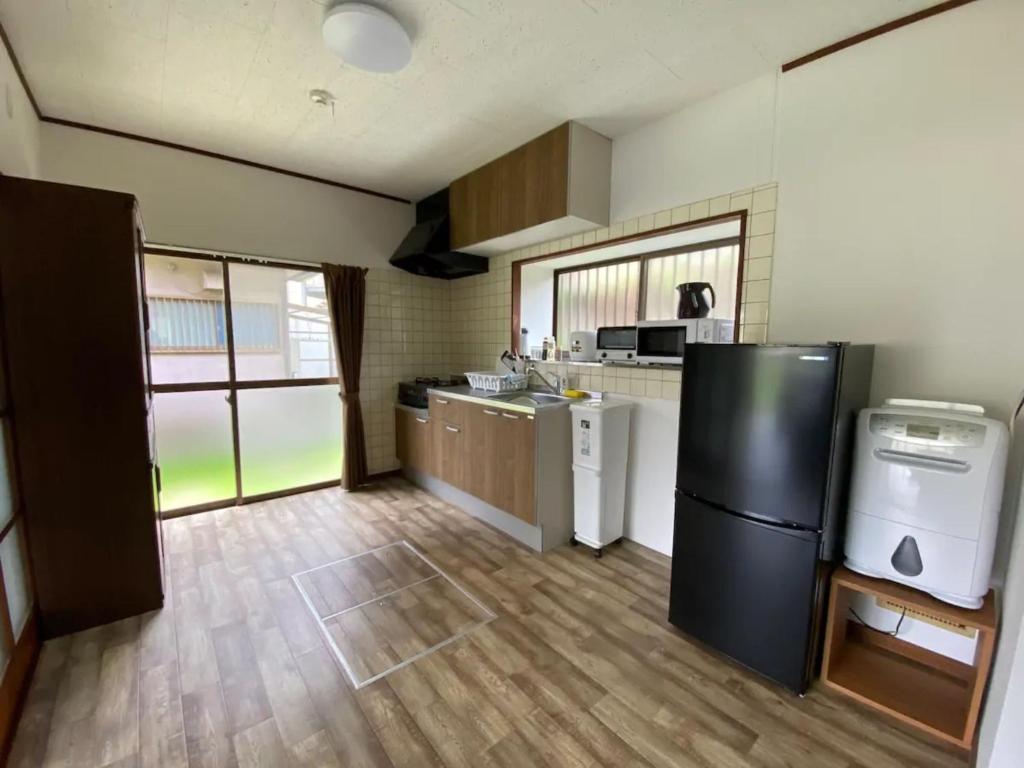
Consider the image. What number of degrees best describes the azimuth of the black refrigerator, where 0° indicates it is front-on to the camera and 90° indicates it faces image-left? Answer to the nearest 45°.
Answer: approximately 45°

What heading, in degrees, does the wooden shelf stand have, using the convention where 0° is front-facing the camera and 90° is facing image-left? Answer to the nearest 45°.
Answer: approximately 45°

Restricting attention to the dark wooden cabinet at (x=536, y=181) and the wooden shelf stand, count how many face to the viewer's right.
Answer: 0

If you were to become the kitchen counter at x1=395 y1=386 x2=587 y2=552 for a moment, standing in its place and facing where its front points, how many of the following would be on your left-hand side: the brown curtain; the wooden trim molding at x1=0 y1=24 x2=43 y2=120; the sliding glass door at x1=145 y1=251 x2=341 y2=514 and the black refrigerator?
1

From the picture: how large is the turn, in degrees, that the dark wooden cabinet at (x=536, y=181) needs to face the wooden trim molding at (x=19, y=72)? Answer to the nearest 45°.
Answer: approximately 45° to its right

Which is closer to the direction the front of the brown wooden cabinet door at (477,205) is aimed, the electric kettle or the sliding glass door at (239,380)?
the sliding glass door

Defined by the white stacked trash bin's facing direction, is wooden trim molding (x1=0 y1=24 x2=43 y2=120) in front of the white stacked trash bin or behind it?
in front

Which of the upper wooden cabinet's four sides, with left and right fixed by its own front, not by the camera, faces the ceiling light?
front

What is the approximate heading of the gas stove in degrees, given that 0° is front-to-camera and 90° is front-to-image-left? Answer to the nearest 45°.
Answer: approximately 45°

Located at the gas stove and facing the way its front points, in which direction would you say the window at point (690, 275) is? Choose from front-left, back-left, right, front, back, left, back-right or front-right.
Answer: left

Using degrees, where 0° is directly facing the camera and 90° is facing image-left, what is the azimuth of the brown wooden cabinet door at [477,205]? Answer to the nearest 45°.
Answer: approximately 45°
